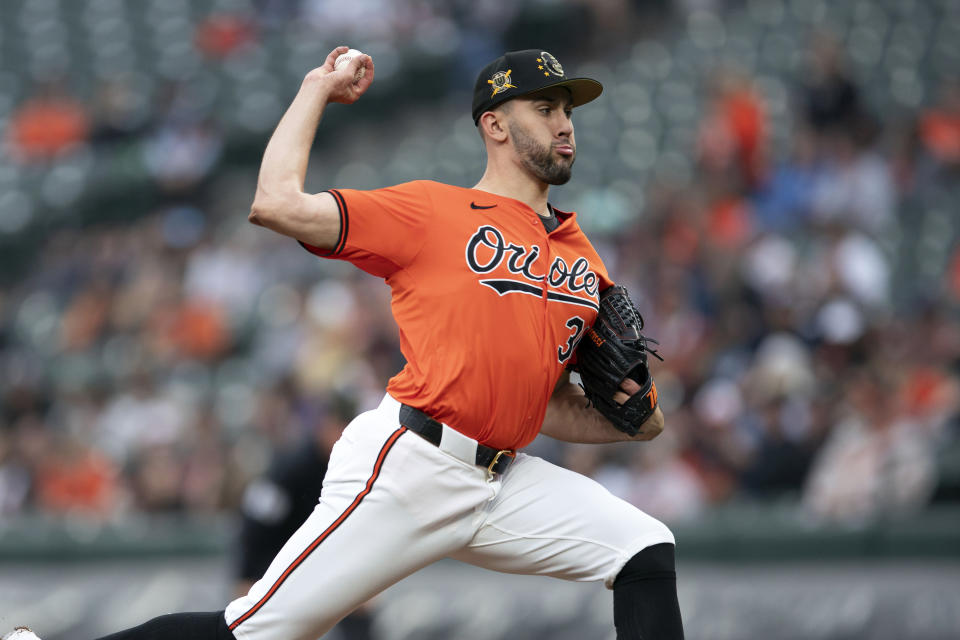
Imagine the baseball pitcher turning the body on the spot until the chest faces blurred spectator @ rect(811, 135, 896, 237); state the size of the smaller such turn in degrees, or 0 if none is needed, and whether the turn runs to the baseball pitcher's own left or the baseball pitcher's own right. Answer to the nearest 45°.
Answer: approximately 90° to the baseball pitcher's own left

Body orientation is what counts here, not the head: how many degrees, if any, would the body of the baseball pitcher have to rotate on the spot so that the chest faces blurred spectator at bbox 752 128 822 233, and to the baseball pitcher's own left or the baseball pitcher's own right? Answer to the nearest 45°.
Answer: approximately 90° to the baseball pitcher's own left

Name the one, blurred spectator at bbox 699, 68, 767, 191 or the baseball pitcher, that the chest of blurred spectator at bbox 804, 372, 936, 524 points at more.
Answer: the baseball pitcher

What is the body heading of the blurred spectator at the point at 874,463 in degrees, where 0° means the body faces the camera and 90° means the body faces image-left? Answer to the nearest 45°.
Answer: approximately 0°

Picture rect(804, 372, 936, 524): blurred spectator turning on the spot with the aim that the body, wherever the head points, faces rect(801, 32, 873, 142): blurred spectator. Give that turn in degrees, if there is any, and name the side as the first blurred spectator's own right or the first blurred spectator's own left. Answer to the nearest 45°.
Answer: approximately 180°

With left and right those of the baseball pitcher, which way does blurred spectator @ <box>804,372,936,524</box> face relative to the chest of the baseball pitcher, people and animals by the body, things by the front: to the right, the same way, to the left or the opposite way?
to the right

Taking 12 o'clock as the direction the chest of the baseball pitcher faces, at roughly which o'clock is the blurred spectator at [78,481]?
The blurred spectator is roughly at 7 o'clock from the baseball pitcher.

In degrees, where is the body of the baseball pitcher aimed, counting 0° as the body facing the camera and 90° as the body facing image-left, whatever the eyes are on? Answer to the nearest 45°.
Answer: approximately 315°

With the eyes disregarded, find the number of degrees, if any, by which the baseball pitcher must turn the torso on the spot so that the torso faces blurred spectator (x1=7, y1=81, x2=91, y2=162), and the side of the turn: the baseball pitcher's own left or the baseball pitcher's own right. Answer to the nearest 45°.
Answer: approximately 135° to the baseball pitcher's own left
